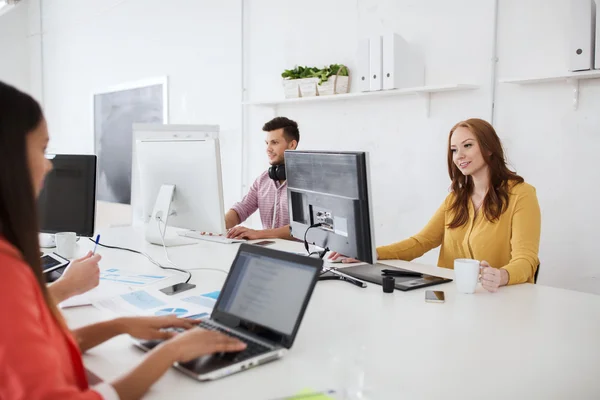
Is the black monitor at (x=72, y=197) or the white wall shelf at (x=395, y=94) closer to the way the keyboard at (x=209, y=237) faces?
the white wall shelf

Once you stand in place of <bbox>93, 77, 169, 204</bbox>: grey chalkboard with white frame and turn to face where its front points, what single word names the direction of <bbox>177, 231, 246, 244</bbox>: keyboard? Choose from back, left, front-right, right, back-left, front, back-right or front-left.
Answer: front-left

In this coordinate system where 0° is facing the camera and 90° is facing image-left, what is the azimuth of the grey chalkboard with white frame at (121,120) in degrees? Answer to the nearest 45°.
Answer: approximately 45°

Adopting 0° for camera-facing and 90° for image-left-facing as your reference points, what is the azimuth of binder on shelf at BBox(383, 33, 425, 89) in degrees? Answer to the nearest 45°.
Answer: approximately 45°

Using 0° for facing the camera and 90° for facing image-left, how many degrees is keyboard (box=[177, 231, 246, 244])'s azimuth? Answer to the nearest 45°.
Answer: approximately 225°

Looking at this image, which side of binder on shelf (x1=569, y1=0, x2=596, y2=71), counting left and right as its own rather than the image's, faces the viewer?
front

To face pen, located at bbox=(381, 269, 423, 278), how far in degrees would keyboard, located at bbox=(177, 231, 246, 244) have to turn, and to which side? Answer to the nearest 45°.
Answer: approximately 90° to its right

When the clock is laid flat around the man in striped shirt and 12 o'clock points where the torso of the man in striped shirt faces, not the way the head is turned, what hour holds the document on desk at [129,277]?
The document on desk is roughly at 11 o'clock from the man in striped shirt.

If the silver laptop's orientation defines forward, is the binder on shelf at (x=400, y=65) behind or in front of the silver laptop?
behind

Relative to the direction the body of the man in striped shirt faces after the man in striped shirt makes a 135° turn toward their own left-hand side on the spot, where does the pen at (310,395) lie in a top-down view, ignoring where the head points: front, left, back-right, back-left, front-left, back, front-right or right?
right

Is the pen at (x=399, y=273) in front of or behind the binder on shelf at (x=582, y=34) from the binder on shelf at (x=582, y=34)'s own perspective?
in front

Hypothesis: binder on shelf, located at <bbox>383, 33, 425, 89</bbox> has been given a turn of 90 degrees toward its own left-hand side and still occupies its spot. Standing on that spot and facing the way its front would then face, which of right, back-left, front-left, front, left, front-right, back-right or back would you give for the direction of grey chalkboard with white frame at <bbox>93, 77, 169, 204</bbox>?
back
